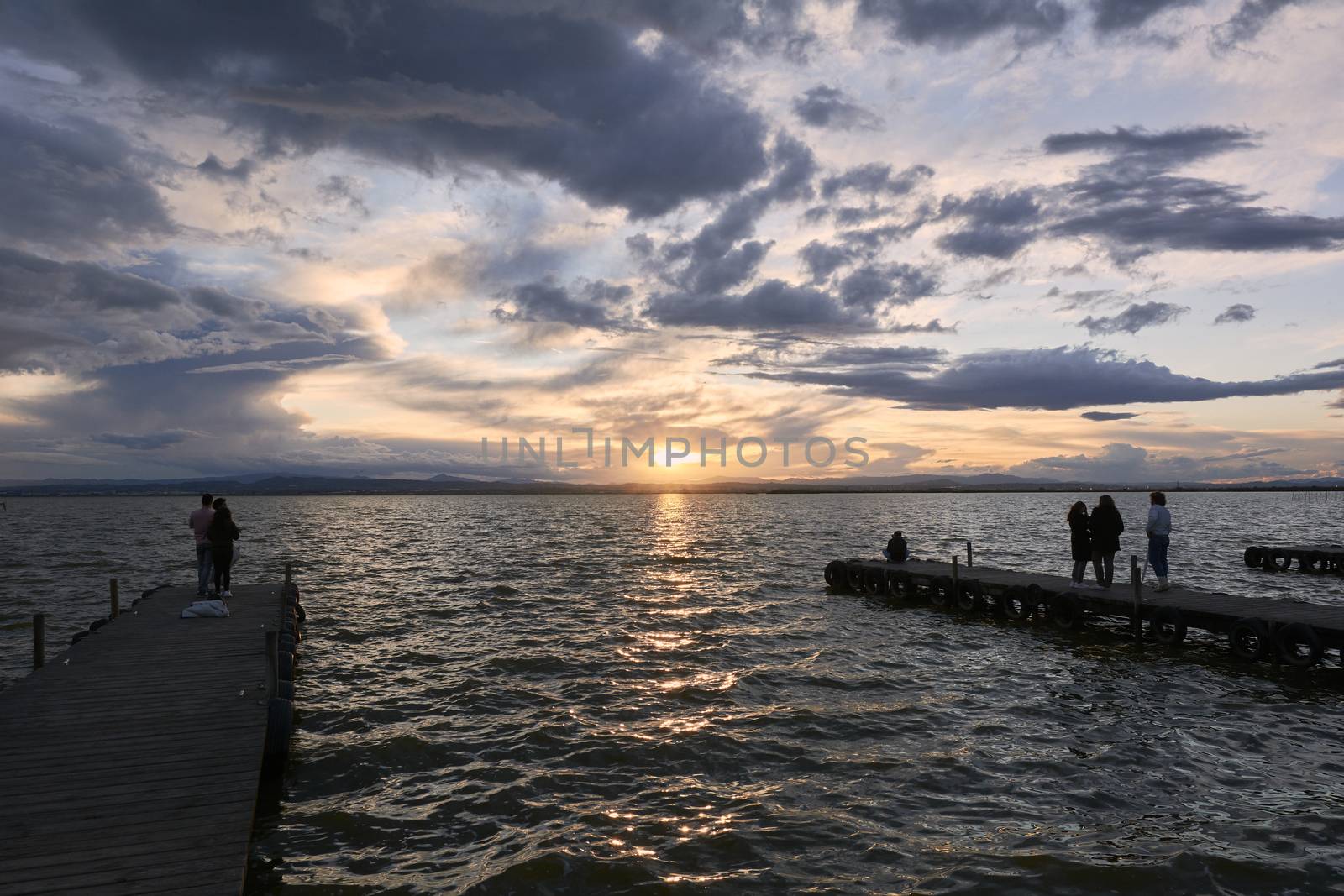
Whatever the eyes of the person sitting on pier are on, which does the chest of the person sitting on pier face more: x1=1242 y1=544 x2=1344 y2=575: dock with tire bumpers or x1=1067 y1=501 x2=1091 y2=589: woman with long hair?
the dock with tire bumpers

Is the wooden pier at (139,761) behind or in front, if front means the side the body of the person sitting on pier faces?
behind

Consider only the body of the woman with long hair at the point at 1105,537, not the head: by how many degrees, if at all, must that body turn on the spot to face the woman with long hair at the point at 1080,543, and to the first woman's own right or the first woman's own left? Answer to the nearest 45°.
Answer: approximately 45° to the first woman's own left

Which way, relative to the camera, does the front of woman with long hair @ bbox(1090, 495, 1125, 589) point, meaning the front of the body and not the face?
away from the camera

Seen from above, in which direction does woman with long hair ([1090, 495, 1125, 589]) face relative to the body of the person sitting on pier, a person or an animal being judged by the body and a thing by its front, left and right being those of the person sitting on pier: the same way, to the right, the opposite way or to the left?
the same way

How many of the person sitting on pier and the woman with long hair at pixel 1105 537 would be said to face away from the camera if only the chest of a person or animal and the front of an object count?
2

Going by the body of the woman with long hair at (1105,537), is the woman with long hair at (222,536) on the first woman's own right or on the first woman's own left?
on the first woman's own left

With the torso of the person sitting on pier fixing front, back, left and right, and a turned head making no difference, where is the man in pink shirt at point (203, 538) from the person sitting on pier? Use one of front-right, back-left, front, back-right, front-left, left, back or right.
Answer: back-left

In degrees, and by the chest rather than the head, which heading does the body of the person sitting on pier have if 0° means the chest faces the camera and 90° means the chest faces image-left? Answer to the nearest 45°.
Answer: approximately 180°

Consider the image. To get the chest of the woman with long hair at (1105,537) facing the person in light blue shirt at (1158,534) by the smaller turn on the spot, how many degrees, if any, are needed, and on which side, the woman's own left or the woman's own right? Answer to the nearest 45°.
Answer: approximately 135° to the woman's own right

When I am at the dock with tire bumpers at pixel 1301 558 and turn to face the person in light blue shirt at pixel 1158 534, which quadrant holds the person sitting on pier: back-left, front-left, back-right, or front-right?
front-right

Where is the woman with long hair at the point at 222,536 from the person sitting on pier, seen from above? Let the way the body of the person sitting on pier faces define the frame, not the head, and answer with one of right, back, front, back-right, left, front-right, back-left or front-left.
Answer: back-left

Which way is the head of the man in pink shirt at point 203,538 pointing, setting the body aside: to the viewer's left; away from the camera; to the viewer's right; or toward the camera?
away from the camera
